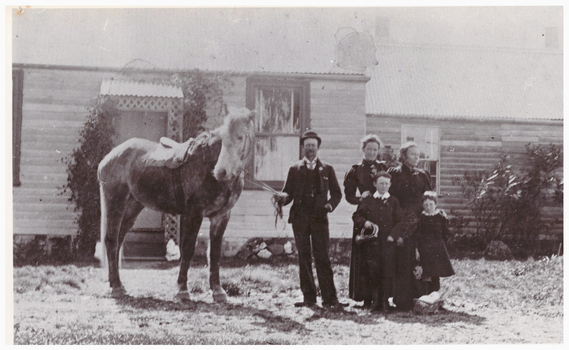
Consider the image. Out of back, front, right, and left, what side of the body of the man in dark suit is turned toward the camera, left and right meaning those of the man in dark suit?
front

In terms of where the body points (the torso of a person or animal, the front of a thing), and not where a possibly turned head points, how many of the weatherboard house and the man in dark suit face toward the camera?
2

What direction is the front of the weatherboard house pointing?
toward the camera

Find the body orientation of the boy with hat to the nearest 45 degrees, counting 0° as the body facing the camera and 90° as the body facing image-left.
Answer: approximately 0°

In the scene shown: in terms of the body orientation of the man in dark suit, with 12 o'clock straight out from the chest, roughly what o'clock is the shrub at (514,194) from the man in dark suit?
The shrub is roughly at 8 o'clock from the man in dark suit.

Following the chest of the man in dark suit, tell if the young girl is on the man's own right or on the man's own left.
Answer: on the man's own left

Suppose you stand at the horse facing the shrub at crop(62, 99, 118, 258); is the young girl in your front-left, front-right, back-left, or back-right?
back-right

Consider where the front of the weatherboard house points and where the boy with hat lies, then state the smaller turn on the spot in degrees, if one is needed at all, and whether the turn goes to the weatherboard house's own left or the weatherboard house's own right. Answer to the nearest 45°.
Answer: approximately 45° to the weatherboard house's own left
